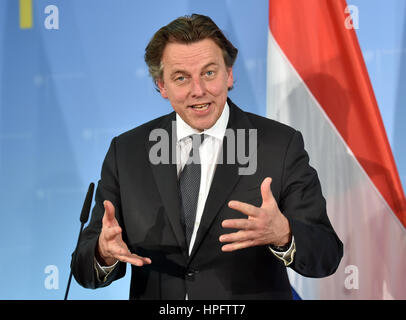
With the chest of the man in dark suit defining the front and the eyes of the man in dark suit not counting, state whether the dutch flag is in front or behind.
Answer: behind

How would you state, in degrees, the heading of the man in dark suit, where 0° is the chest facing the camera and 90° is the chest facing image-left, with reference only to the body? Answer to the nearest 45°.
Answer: approximately 0°
